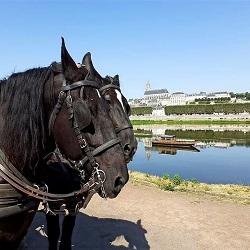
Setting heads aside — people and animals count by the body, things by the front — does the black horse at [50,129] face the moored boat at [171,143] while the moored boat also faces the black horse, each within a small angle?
no

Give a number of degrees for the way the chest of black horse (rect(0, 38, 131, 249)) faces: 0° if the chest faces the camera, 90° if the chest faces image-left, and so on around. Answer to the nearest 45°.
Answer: approximately 270°

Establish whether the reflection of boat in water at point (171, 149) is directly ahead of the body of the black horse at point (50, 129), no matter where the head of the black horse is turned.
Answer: no

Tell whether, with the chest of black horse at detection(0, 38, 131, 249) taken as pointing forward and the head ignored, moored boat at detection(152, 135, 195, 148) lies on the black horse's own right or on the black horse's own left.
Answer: on the black horse's own left
